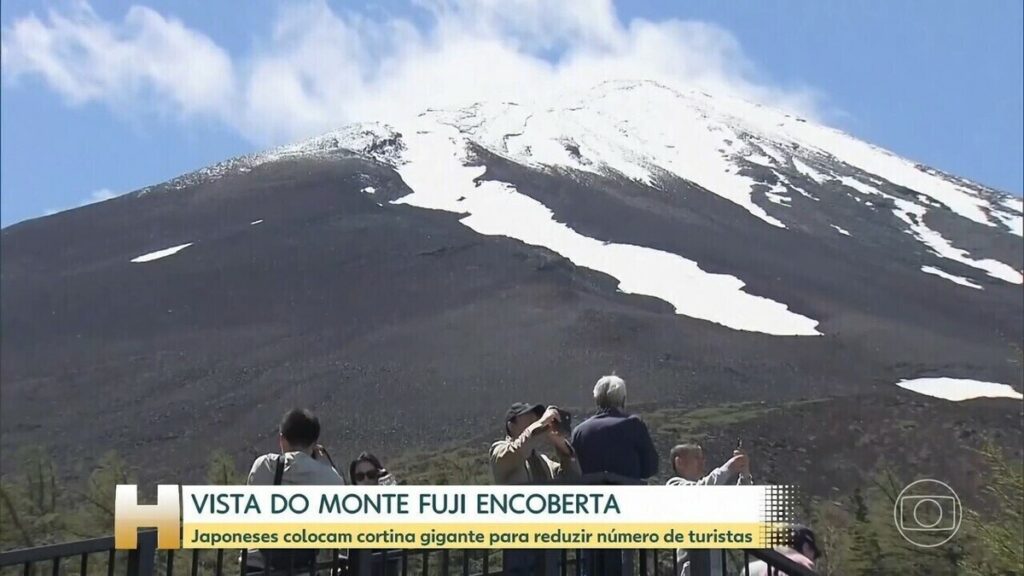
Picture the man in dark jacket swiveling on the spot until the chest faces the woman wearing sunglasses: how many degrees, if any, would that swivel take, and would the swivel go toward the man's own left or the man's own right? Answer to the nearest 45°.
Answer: approximately 90° to the man's own left

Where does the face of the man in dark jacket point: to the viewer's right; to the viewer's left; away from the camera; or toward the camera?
away from the camera

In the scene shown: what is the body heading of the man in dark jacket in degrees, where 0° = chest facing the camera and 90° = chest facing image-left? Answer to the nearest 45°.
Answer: approximately 180°

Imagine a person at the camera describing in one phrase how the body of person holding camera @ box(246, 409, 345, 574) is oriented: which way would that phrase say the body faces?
away from the camera

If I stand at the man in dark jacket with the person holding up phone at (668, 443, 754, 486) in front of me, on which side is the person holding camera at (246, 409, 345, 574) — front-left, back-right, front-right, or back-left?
back-right

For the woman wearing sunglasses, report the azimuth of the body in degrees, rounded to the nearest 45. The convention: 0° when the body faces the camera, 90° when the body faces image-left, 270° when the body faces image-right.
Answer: approximately 0°
